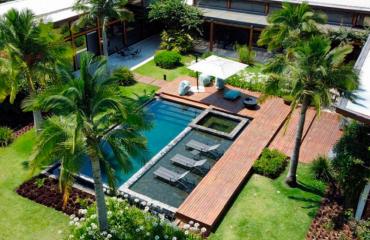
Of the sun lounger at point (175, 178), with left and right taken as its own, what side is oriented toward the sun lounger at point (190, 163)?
right

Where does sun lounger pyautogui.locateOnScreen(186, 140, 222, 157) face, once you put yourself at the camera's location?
facing away from the viewer and to the left of the viewer

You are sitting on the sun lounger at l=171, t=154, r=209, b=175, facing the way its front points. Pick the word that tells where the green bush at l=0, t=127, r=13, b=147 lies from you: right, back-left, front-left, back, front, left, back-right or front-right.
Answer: front-left

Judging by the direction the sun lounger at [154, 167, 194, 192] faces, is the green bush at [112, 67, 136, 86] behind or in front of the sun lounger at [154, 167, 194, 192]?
in front

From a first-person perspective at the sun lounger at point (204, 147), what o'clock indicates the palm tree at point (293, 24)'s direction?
The palm tree is roughly at 3 o'clock from the sun lounger.

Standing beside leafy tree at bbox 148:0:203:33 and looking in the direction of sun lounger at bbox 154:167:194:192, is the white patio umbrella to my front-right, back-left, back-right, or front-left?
front-left

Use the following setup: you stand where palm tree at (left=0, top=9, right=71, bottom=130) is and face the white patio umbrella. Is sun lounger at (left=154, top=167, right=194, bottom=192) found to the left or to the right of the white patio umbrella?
right

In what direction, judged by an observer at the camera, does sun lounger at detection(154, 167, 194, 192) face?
facing away from the viewer and to the left of the viewer

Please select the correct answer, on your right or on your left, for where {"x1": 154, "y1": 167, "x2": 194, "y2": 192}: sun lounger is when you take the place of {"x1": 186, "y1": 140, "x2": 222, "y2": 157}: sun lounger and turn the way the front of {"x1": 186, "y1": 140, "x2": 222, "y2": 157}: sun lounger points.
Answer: on your left

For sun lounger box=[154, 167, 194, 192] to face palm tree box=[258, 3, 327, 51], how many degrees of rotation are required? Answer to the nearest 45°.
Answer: approximately 90° to its right

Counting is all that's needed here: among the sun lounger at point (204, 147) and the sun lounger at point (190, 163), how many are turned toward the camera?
0

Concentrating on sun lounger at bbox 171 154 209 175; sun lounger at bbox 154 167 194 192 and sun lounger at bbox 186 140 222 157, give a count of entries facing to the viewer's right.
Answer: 0

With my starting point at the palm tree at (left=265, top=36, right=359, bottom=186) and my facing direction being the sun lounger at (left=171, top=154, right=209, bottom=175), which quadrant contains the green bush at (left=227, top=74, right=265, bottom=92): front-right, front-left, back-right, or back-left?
front-right

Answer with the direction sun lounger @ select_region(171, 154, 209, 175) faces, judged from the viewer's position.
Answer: facing away from the viewer and to the left of the viewer
